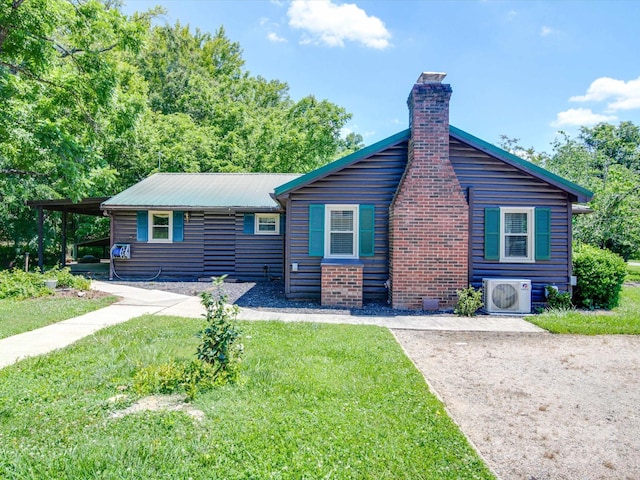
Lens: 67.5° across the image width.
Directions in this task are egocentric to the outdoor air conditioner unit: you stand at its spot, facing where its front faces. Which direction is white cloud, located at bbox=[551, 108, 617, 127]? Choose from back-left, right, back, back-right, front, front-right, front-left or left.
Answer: back

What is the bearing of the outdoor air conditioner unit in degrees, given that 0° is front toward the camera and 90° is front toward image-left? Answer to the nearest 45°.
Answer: approximately 0°

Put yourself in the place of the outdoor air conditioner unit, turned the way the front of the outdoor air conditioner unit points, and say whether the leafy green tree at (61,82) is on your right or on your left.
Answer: on your right

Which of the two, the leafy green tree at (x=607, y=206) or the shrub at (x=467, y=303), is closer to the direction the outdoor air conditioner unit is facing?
the shrub

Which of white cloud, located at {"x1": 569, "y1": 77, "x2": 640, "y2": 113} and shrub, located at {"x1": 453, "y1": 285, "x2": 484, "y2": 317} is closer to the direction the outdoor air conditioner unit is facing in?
the shrub

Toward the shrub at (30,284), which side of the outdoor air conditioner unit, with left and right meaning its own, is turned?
right

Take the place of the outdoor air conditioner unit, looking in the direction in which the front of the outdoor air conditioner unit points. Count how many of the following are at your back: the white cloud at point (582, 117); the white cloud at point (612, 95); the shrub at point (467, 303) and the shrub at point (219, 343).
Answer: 2

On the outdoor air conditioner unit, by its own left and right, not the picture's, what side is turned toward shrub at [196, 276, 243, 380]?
front

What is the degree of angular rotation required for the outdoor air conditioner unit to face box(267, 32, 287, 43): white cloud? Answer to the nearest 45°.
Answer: approximately 135° to its right

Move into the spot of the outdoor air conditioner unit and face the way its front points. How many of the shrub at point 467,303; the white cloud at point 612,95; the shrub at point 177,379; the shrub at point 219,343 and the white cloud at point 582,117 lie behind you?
2

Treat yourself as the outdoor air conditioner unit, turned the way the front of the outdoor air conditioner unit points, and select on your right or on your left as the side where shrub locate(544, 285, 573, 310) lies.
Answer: on your left

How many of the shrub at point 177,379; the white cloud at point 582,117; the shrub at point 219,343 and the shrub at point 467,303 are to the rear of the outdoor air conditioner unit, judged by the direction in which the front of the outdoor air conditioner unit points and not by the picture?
1

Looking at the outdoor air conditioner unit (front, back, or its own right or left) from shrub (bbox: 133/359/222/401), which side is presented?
front

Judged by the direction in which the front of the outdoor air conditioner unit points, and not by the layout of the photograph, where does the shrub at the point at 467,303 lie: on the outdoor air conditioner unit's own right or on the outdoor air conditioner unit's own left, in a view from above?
on the outdoor air conditioner unit's own right

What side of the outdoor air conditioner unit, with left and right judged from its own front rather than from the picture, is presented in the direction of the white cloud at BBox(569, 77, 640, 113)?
back
